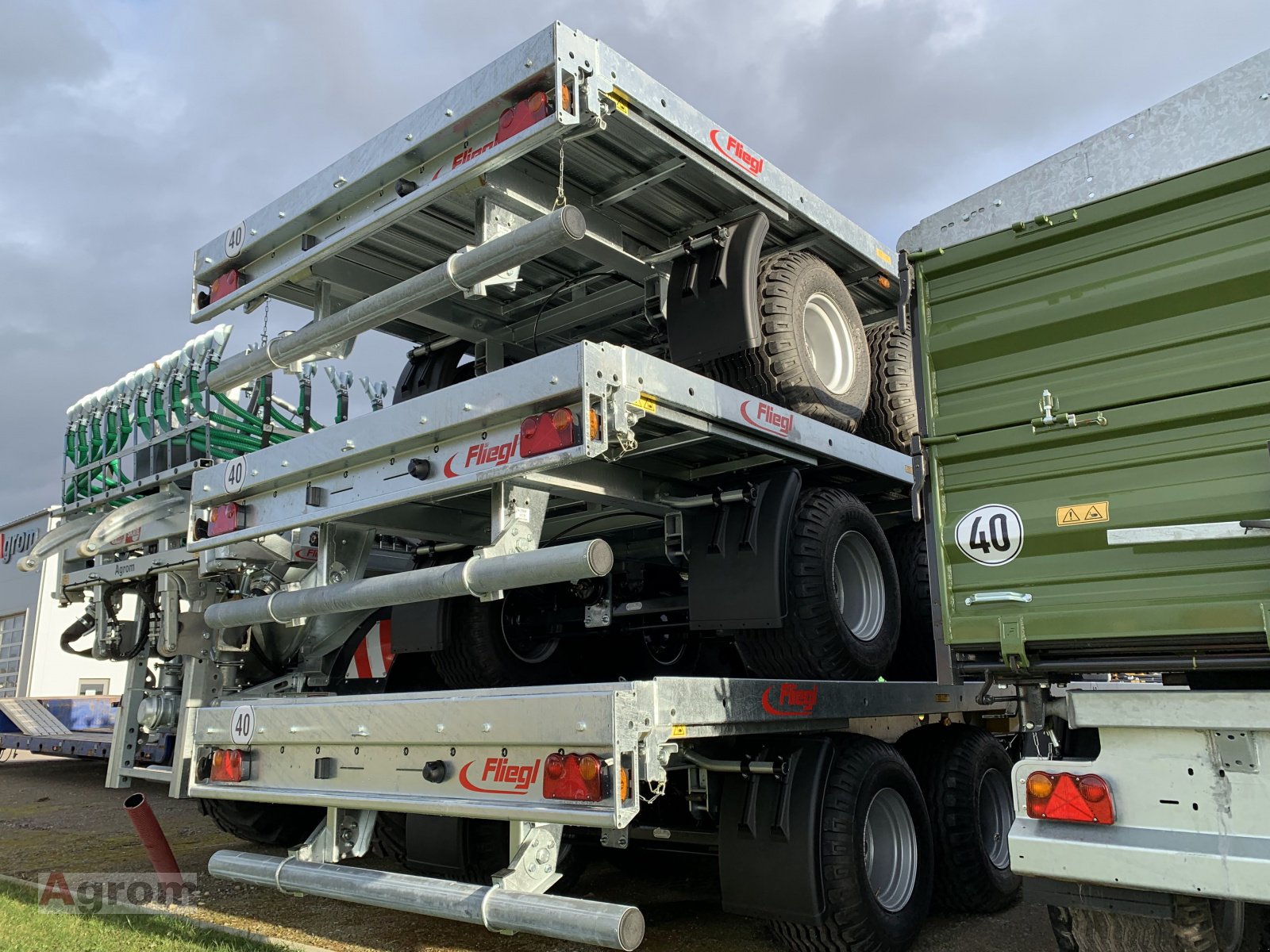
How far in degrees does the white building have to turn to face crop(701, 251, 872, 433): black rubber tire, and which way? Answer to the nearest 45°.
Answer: approximately 45° to its left

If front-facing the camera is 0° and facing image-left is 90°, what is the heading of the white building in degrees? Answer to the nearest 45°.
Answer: approximately 45°

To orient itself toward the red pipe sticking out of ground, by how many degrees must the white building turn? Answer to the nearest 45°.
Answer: approximately 45° to its left

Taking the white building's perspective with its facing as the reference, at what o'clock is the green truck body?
The green truck body is roughly at 10 o'clock from the white building.

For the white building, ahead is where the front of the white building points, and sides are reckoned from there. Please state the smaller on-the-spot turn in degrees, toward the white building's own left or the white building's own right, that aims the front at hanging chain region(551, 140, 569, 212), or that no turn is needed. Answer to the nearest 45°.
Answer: approximately 45° to the white building's own left

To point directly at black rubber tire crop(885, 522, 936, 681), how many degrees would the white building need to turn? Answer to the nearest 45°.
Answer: approximately 45° to its left

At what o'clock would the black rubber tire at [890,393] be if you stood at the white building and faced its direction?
The black rubber tire is roughly at 10 o'clock from the white building.

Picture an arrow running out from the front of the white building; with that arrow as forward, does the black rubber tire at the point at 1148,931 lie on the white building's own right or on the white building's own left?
on the white building's own left
